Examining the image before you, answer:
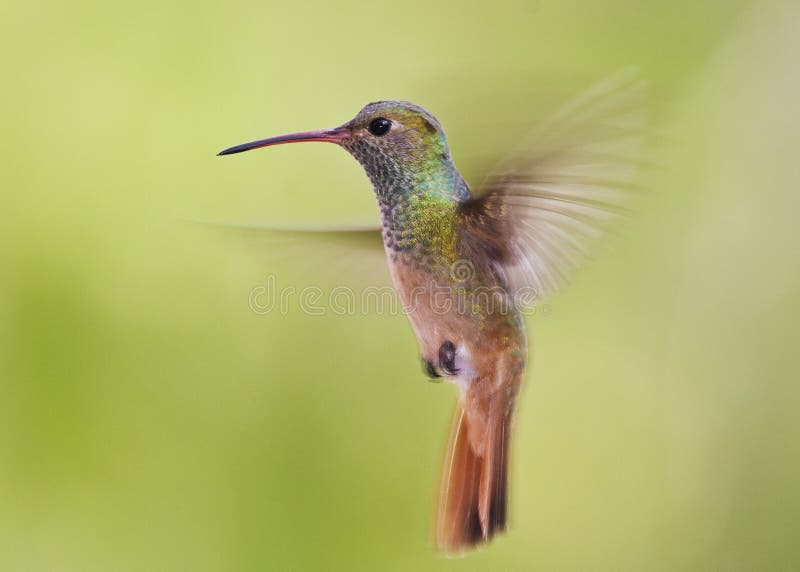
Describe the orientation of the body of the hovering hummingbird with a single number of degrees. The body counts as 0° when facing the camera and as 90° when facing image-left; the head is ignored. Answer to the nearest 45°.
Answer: approximately 90°
